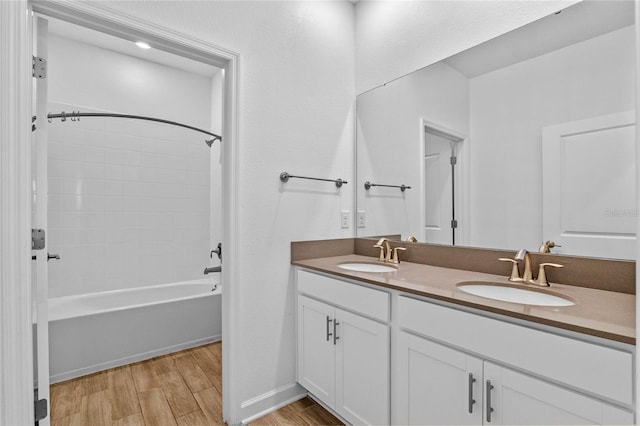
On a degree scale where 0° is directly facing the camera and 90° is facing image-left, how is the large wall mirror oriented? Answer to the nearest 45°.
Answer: approximately 45°

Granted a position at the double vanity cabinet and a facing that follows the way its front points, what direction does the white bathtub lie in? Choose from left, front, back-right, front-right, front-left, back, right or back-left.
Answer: front-right

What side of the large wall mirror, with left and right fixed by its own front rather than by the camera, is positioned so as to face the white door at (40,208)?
front

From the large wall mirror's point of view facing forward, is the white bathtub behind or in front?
in front

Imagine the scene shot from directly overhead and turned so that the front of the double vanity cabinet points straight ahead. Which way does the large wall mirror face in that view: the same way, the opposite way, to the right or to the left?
the same way

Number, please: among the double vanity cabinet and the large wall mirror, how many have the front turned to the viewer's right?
0

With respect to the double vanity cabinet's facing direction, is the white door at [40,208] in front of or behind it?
in front
